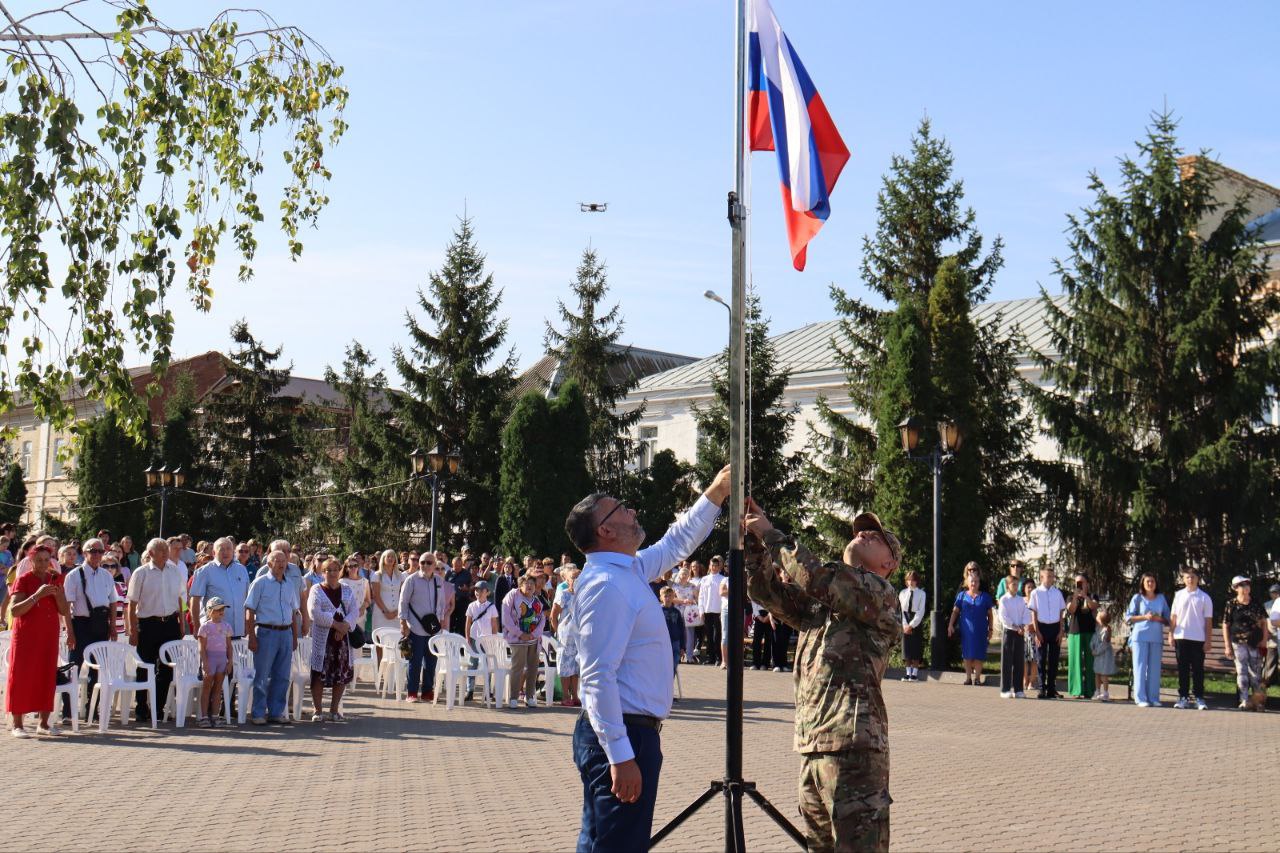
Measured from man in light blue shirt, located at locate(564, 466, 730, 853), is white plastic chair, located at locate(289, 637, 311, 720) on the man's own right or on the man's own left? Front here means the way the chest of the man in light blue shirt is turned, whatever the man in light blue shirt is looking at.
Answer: on the man's own left

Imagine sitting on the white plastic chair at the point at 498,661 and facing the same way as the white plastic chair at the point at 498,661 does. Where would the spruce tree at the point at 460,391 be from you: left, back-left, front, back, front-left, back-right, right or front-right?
back-left

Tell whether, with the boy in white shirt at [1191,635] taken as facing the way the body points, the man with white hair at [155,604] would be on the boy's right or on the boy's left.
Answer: on the boy's right

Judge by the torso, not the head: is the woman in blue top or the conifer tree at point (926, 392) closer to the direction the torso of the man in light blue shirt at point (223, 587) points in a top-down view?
the woman in blue top

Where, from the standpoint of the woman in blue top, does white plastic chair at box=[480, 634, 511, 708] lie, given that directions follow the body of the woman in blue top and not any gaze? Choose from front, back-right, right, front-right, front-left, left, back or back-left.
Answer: front-right

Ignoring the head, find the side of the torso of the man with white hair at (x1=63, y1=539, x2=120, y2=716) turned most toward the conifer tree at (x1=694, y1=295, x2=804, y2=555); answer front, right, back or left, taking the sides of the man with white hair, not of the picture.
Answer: left

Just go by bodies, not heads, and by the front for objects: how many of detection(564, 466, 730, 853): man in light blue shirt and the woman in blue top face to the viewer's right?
1

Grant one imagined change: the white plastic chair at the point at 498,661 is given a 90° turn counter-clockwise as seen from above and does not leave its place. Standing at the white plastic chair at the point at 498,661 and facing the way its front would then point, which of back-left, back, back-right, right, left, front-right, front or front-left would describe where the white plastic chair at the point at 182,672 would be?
back
